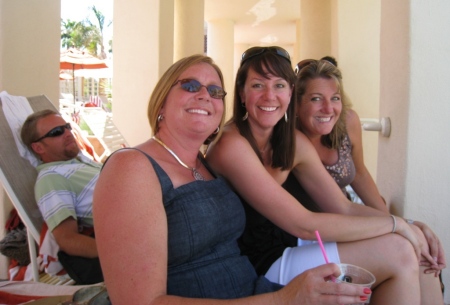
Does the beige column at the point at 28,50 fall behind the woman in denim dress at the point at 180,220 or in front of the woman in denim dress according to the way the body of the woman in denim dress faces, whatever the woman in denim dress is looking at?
behind

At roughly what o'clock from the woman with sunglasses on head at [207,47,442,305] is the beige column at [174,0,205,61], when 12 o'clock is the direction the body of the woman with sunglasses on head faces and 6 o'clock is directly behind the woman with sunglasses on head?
The beige column is roughly at 7 o'clock from the woman with sunglasses on head.

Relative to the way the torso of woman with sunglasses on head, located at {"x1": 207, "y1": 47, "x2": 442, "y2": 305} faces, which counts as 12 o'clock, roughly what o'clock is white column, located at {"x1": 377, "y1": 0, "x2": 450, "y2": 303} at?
The white column is roughly at 9 o'clock from the woman with sunglasses on head.

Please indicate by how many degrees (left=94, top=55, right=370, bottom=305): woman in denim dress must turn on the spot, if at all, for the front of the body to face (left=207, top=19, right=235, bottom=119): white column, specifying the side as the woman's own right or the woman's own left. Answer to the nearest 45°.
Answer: approximately 135° to the woman's own left

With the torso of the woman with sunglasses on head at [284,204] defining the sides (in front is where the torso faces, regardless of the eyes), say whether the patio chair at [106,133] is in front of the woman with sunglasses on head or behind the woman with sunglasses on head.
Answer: behind

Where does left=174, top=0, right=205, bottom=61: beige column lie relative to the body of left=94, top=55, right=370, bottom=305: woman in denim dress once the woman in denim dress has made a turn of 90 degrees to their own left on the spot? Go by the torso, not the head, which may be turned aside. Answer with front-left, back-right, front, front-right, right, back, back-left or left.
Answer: front-left

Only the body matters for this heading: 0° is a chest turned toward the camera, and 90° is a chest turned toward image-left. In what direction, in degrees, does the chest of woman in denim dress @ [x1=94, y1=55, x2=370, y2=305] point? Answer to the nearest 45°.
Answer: approximately 315°

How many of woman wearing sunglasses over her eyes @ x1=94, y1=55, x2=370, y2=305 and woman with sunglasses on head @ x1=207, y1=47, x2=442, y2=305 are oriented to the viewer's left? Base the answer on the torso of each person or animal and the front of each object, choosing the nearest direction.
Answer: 0
